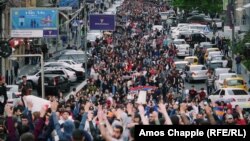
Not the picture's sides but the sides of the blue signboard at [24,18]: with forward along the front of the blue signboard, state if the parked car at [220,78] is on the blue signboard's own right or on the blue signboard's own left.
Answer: on the blue signboard's own left

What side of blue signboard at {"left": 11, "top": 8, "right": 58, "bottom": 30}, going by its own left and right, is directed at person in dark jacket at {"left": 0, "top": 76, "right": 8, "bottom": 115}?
front

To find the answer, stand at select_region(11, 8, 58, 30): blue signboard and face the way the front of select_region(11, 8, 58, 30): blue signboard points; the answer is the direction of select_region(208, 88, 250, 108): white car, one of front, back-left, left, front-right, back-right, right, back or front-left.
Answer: front-left

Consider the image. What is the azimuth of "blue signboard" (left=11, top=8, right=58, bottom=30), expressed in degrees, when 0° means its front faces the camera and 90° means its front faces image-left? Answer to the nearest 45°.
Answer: approximately 0°
